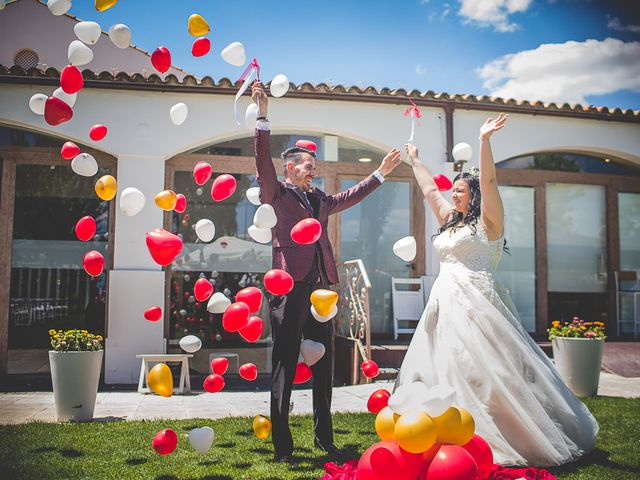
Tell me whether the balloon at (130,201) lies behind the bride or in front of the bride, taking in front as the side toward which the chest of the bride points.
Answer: in front

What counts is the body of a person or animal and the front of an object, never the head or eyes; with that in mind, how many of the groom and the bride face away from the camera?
0

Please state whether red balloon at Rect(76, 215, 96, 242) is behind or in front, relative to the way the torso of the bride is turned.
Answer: in front

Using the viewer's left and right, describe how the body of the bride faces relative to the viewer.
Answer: facing the viewer and to the left of the viewer

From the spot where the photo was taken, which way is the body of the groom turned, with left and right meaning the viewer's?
facing the viewer and to the right of the viewer

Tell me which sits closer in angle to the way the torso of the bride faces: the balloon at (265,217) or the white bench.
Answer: the balloon

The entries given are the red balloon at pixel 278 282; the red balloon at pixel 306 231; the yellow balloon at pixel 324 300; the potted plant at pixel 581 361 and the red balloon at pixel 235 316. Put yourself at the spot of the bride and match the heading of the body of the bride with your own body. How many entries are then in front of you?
4

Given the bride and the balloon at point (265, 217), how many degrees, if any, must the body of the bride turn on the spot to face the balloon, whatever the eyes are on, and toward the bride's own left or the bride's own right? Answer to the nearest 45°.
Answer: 0° — they already face it

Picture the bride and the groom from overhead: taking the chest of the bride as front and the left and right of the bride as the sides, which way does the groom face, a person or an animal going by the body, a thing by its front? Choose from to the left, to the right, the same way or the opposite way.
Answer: to the left

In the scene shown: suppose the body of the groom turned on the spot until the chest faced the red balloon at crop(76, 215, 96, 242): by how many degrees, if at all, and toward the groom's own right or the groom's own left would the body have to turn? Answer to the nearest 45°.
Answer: approximately 135° to the groom's own right

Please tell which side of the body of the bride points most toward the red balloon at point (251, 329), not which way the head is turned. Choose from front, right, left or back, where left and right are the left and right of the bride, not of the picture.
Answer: front

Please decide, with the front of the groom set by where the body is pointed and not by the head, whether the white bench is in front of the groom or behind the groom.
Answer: behind
